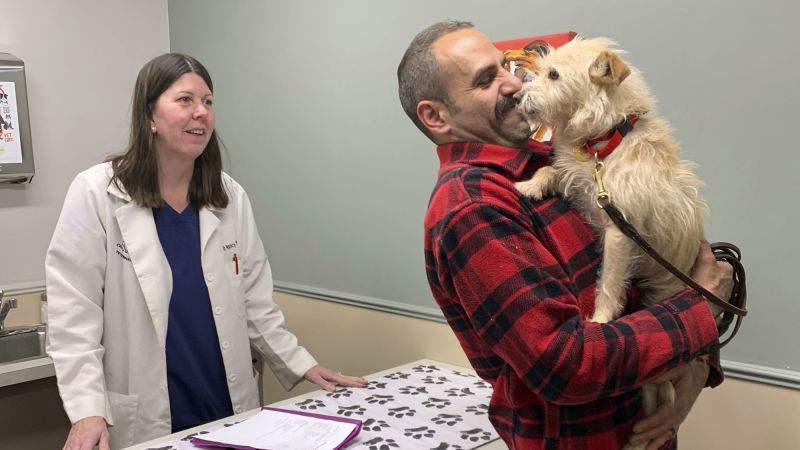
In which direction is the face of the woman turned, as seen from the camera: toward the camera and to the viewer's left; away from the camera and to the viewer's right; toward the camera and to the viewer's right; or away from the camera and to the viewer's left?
toward the camera and to the viewer's right

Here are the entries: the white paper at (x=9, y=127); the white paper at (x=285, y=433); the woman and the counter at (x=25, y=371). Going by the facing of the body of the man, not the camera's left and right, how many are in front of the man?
0

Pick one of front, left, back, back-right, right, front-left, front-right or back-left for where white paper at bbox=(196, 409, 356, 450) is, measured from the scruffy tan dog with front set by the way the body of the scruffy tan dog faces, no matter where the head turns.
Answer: front

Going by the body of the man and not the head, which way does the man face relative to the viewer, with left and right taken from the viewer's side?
facing to the right of the viewer

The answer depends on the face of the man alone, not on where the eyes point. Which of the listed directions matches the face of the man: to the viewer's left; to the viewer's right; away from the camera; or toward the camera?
to the viewer's right

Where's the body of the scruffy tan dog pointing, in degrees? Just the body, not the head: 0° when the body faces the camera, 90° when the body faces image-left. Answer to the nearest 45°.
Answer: approximately 90°

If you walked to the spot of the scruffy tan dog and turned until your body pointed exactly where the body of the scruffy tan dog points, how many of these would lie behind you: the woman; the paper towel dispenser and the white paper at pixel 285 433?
0

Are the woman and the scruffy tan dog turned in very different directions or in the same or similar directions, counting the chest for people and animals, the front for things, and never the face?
very different directions

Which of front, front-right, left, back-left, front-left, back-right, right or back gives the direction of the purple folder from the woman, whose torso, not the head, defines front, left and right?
front
